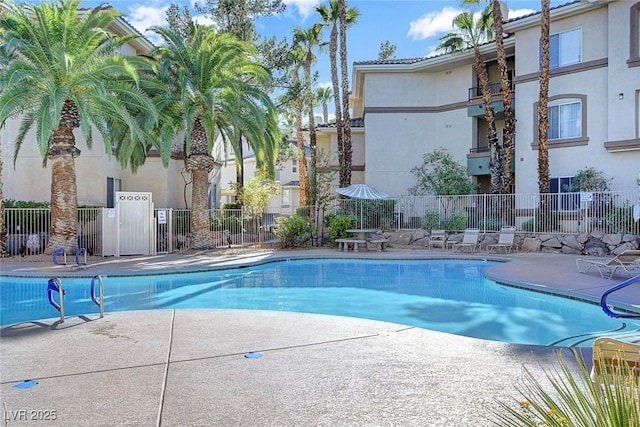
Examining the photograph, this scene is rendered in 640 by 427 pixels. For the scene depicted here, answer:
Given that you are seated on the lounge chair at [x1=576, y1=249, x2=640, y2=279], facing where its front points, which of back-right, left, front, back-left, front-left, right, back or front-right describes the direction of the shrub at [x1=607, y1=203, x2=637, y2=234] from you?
right

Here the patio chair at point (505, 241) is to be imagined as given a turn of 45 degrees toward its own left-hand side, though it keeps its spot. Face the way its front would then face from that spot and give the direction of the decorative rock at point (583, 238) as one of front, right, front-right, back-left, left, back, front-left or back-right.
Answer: left

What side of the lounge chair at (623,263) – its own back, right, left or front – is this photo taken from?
left

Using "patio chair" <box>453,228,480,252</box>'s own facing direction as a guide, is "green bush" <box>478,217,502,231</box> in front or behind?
behind

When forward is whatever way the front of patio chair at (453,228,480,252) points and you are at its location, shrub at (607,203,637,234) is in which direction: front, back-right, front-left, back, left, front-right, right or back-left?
back-left

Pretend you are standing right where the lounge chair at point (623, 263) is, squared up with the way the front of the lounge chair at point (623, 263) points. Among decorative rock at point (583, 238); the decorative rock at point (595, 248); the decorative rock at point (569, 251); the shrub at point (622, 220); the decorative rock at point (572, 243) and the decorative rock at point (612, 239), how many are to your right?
6

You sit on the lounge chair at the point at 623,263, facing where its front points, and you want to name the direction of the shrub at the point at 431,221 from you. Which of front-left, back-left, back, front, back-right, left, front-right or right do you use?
front-right

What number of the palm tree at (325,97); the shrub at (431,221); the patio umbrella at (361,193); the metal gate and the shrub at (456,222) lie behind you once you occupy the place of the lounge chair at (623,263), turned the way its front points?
0

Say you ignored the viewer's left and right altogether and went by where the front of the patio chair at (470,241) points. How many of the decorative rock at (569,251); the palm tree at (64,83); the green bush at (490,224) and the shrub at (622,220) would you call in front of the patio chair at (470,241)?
1

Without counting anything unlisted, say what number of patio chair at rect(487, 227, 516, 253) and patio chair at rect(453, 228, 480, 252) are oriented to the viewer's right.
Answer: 0

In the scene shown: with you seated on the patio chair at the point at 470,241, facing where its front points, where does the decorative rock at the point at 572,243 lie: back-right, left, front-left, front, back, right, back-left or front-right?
back-left

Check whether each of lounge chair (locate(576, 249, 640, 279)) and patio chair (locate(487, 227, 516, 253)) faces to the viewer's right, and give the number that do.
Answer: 0

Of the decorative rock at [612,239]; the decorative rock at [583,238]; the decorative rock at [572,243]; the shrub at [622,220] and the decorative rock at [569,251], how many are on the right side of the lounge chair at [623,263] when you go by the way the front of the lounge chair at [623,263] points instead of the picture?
5

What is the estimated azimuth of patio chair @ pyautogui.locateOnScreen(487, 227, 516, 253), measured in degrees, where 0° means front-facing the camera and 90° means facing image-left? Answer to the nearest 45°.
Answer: approximately 45°
